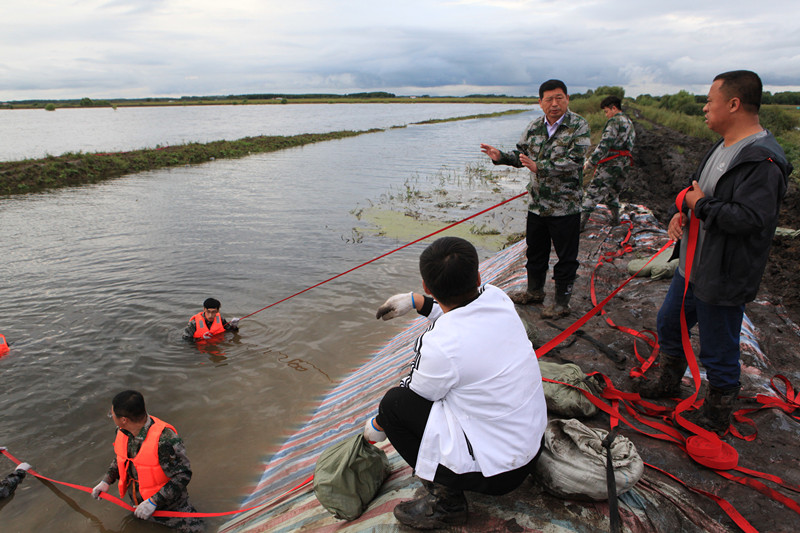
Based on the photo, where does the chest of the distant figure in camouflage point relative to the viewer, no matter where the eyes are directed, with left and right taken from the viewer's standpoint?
facing to the left of the viewer

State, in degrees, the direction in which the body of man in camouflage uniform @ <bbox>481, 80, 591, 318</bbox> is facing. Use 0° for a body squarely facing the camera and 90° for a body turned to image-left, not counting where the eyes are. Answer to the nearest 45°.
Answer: approximately 45°

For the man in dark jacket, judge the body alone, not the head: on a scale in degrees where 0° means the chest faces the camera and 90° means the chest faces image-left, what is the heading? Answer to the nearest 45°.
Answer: approximately 45°

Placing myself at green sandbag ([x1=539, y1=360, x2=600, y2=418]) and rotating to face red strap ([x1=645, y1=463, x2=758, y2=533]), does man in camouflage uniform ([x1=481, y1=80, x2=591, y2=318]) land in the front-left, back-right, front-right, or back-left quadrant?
back-left

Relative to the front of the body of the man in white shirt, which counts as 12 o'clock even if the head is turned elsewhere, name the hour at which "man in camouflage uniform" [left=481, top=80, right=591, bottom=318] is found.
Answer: The man in camouflage uniform is roughly at 2 o'clock from the man in white shirt.

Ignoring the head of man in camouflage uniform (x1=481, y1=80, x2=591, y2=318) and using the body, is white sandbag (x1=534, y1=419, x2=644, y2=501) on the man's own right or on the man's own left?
on the man's own left

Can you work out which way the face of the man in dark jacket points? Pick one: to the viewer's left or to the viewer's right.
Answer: to the viewer's left

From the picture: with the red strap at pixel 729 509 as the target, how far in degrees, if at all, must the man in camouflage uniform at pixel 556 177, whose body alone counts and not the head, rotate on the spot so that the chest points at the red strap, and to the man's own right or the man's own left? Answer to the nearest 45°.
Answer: approximately 45° to the man's own left
